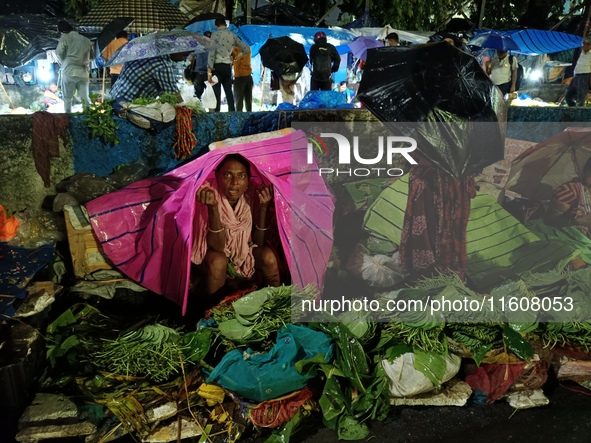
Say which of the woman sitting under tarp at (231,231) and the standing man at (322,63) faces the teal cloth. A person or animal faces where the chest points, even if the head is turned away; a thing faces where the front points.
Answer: the woman sitting under tarp

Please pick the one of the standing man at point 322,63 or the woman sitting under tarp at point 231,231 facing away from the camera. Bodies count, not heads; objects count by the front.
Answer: the standing man

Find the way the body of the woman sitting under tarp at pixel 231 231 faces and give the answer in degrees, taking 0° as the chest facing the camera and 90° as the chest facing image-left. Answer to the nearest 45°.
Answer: approximately 0°

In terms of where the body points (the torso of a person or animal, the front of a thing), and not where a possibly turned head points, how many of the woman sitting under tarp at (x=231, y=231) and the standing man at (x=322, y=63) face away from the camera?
1

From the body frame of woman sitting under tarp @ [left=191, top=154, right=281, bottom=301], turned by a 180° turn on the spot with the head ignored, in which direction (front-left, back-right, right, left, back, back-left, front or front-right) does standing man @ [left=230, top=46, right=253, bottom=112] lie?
front

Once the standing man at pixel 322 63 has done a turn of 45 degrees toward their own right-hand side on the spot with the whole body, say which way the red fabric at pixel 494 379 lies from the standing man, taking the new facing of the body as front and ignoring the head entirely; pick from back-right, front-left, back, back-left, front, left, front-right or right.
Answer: back-right

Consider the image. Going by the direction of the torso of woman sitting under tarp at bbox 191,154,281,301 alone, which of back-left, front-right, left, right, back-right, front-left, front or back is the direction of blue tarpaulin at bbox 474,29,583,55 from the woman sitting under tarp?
back-left

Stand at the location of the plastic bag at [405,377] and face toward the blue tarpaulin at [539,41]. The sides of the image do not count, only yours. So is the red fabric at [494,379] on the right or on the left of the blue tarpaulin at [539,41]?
right

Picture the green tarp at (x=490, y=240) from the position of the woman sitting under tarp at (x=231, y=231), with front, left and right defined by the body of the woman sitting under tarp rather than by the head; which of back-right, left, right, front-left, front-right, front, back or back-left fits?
left

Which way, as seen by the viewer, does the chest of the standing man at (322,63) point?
away from the camera

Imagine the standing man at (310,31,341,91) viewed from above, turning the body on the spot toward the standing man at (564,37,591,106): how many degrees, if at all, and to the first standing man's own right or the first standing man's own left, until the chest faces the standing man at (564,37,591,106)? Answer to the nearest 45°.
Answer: approximately 90° to the first standing man's own right

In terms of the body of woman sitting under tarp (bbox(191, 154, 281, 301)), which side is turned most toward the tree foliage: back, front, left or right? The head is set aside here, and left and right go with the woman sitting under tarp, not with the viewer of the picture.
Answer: back

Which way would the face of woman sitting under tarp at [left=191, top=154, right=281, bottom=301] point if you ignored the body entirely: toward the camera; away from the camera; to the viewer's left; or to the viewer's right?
toward the camera

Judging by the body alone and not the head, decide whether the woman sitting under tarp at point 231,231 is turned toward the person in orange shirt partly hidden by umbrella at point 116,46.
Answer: no

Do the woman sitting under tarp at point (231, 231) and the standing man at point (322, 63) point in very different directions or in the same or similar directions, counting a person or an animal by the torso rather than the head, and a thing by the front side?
very different directions

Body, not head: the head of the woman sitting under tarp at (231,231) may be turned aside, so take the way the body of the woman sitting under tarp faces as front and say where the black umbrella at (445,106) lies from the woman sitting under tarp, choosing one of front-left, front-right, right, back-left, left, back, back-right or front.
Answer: left
